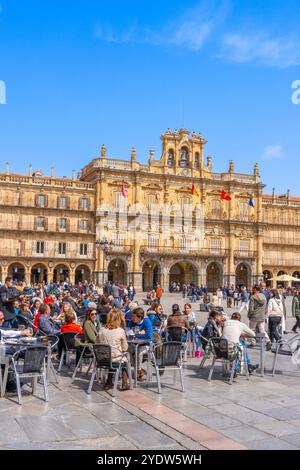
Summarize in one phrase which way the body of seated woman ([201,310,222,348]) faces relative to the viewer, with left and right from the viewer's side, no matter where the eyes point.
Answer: facing to the right of the viewer

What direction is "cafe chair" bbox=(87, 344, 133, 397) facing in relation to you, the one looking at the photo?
facing away from the viewer and to the right of the viewer

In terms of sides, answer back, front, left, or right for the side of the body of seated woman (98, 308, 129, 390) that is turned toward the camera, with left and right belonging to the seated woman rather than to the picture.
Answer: back

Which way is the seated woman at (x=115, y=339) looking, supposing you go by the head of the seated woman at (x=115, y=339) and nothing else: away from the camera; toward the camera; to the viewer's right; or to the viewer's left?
away from the camera

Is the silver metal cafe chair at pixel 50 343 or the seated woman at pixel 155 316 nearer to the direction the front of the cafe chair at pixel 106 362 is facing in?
the seated woman
